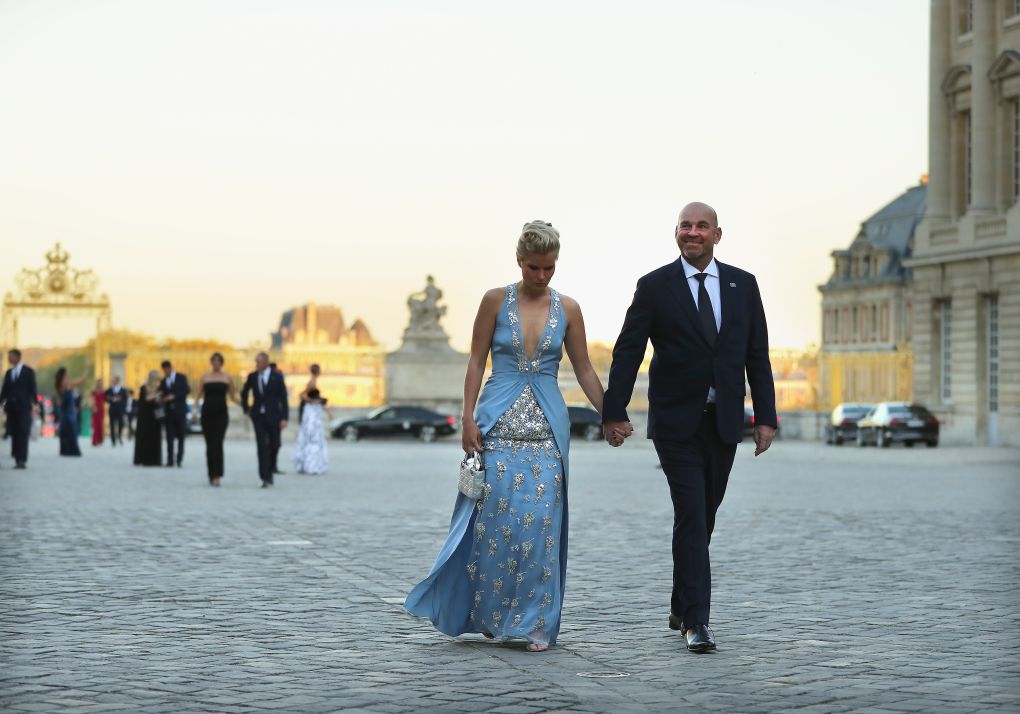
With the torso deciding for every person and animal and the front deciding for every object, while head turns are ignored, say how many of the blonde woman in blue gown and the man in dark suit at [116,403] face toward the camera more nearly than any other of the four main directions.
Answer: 2

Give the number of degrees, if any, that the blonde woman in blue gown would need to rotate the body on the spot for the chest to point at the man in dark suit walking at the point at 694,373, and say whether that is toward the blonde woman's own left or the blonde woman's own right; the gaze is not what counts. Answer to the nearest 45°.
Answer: approximately 90° to the blonde woman's own left

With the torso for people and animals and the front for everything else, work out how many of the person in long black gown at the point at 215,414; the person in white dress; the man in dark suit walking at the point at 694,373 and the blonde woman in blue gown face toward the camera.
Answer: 3

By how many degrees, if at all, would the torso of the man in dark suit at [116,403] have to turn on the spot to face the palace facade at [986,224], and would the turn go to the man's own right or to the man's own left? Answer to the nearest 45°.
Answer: approximately 90° to the man's own left

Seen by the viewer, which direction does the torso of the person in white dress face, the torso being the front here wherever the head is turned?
away from the camera

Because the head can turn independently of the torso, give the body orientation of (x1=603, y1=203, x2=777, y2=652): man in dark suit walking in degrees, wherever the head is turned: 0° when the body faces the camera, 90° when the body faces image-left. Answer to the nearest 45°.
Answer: approximately 0°

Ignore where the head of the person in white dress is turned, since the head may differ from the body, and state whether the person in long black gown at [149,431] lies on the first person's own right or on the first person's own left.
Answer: on the first person's own left
